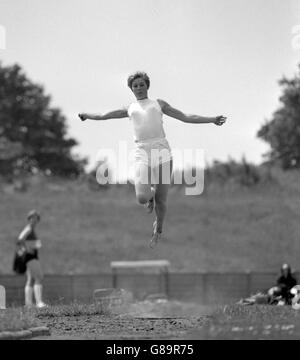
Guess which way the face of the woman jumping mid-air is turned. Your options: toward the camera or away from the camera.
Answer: toward the camera
